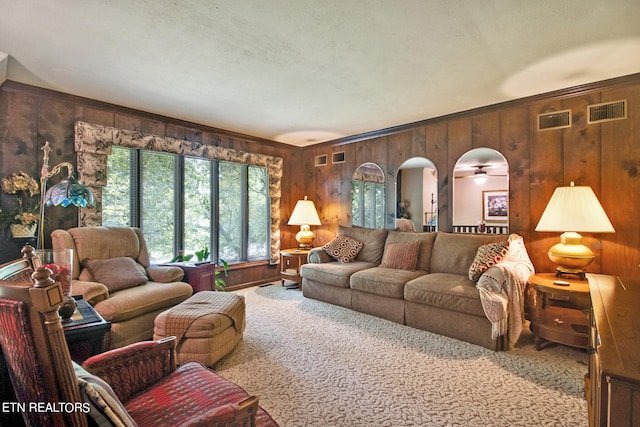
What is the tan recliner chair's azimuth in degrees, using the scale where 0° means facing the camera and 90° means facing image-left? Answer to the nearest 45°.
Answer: approximately 315°

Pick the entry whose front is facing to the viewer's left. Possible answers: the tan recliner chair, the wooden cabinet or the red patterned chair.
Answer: the wooden cabinet

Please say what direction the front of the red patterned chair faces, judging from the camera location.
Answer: facing away from the viewer and to the right of the viewer

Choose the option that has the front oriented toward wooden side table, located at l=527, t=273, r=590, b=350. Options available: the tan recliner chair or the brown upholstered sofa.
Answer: the tan recliner chair

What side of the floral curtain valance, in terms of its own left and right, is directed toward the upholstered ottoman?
front

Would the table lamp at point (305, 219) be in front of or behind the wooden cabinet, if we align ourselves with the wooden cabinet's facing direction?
in front

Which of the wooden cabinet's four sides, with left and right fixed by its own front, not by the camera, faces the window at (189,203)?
front

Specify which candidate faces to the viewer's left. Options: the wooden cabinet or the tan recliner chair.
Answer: the wooden cabinet

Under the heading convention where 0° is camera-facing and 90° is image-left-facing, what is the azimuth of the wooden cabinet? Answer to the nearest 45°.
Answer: approximately 90°

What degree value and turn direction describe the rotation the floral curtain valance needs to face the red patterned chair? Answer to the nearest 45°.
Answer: approximately 45° to its right

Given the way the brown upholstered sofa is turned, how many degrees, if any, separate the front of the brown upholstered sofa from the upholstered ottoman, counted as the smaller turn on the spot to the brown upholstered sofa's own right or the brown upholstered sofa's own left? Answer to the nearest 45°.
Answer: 0° — it already faces it

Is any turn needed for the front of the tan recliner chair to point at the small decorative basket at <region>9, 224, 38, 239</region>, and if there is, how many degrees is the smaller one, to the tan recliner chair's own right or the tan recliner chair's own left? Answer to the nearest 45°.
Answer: approximately 180°
